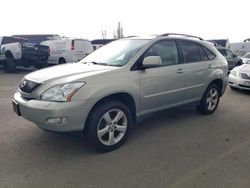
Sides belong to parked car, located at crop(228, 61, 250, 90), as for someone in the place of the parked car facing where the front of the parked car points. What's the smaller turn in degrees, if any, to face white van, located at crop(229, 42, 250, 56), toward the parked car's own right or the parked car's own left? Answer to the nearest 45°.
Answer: approximately 135° to the parked car's own right

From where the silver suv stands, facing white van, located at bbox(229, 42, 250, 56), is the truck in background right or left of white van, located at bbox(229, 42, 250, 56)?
left

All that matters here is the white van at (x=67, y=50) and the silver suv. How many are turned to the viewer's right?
0

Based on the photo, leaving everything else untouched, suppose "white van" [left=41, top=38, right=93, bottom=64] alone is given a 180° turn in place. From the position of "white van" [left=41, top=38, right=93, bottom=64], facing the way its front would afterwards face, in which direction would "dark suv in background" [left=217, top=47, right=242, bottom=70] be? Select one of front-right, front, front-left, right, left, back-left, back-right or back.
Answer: front-left

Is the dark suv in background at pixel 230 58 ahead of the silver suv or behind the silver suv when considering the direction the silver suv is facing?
behind

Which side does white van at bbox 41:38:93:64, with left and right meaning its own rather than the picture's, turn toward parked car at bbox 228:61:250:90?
back

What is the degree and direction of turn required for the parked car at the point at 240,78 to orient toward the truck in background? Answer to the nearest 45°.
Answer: approximately 45° to its right

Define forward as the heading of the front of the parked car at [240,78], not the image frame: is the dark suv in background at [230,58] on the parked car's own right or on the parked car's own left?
on the parked car's own right

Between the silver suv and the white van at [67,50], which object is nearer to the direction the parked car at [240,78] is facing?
the silver suv

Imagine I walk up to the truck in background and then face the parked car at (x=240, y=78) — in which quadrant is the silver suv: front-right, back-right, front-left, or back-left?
front-right

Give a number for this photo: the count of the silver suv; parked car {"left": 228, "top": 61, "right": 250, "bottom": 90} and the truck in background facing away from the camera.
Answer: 0

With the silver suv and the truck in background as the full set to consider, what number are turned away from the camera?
0

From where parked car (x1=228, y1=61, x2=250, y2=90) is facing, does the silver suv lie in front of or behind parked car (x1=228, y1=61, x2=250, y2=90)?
in front

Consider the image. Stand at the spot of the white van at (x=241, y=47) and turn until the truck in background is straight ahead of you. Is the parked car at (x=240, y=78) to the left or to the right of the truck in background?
left

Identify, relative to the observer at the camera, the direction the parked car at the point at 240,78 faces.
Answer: facing the viewer and to the left of the viewer
